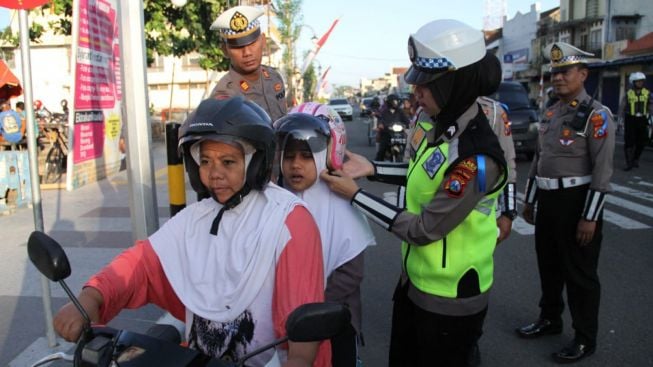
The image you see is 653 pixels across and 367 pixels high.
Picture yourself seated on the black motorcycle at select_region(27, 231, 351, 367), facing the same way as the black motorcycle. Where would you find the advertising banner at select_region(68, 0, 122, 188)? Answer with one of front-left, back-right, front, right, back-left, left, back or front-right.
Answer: back-right

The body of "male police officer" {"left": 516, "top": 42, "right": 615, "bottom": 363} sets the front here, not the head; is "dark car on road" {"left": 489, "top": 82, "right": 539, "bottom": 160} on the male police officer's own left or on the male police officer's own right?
on the male police officer's own right

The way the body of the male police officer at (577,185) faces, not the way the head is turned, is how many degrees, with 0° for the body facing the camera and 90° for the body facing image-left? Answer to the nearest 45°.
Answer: approximately 45°

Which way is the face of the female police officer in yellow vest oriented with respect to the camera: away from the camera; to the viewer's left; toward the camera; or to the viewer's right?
to the viewer's left

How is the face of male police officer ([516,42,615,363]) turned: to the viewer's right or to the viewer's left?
to the viewer's left

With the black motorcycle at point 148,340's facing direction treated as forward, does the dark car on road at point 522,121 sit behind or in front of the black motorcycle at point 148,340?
behind
